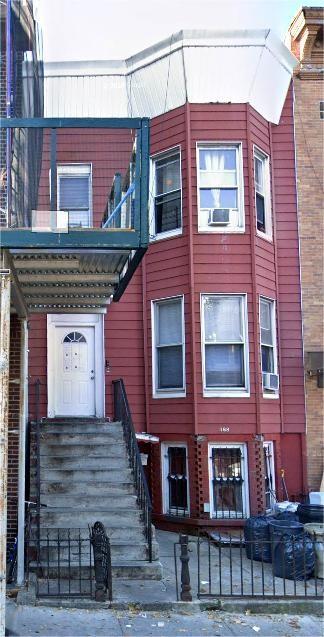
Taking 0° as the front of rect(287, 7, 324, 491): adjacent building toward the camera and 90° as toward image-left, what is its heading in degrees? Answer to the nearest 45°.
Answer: approximately 0°
